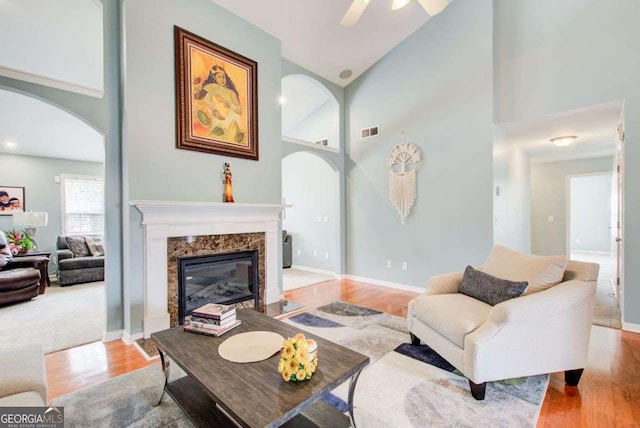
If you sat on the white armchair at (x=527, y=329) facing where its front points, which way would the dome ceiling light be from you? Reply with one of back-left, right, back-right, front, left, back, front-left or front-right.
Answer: back-right

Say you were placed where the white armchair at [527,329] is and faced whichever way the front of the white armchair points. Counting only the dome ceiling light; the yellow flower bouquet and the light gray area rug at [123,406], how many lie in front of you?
2

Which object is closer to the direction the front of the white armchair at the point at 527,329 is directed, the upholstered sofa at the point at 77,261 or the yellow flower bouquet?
the yellow flower bouquet

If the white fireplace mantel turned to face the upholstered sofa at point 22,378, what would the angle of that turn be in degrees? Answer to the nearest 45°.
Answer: approximately 45° to its right

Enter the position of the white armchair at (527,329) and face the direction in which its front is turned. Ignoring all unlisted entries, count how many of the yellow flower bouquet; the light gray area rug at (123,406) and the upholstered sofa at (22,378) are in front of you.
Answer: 3

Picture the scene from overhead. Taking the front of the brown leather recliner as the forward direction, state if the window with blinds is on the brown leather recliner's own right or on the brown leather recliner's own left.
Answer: on the brown leather recliner's own left

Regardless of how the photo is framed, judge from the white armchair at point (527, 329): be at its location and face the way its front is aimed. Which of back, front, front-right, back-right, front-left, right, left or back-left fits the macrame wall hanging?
right

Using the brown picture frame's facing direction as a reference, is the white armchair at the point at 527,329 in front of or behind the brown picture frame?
in front

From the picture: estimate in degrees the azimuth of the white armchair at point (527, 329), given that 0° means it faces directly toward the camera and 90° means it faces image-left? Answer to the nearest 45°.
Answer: approximately 45°

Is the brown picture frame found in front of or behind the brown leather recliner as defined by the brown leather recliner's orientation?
in front

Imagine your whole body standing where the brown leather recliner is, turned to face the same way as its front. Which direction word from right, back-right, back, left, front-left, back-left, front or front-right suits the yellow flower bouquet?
front-right

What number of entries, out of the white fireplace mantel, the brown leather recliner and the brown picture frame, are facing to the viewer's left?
0

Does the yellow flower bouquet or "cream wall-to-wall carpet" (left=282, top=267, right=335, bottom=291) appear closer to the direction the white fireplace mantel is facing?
the yellow flower bouquet

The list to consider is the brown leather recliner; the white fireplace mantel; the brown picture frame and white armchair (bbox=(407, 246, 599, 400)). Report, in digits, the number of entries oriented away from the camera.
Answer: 0

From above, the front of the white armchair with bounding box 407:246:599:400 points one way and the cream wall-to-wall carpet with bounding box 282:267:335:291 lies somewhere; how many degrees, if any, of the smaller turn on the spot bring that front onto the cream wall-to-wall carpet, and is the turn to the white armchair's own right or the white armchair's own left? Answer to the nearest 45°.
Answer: approximately 90° to the white armchair's own right

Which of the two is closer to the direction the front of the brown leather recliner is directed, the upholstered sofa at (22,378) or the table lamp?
the upholstered sofa

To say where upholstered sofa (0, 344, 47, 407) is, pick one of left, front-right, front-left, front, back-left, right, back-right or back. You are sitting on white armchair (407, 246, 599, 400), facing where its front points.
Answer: front

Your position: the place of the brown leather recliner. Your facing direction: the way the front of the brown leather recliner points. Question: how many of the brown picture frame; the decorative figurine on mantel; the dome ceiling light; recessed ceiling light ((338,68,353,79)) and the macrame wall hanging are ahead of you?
5

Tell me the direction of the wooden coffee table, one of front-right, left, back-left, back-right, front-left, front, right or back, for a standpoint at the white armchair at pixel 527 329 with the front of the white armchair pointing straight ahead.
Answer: front
